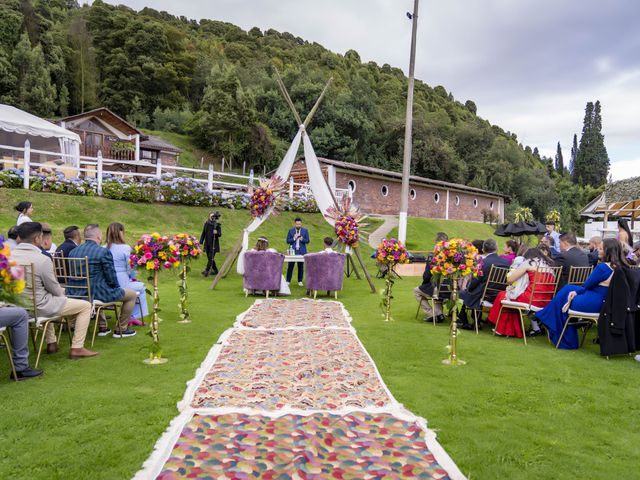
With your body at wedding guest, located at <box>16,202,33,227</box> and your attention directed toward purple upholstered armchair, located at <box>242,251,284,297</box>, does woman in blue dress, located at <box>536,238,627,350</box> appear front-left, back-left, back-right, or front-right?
front-right

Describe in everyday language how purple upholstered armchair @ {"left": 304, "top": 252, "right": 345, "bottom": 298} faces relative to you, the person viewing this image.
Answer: facing away from the viewer

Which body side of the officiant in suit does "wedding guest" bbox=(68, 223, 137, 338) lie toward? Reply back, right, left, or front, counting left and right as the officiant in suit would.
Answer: front

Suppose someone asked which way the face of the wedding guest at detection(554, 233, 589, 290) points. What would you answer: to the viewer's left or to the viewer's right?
to the viewer's left

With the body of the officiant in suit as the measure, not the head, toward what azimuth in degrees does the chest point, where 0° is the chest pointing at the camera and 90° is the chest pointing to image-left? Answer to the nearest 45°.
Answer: approximately 0°

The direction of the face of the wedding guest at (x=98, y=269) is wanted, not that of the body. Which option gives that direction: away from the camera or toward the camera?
away from the camera

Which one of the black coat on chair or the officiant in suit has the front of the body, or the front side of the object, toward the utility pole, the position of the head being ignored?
the black coat on chair

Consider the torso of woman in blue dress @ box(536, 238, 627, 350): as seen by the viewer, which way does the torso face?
to the viewer's left

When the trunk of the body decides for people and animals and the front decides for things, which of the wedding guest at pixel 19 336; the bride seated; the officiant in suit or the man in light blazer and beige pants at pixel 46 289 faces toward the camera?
the officiant in suit

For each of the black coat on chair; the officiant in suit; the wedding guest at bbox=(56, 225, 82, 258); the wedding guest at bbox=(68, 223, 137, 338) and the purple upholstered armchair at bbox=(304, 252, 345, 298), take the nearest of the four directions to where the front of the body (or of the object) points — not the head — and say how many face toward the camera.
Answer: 1

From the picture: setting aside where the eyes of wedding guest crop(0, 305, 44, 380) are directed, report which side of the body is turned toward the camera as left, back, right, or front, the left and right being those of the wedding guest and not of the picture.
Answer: right

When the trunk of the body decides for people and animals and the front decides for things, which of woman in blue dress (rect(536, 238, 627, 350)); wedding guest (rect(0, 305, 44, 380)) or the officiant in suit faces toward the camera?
the officiant in suit
